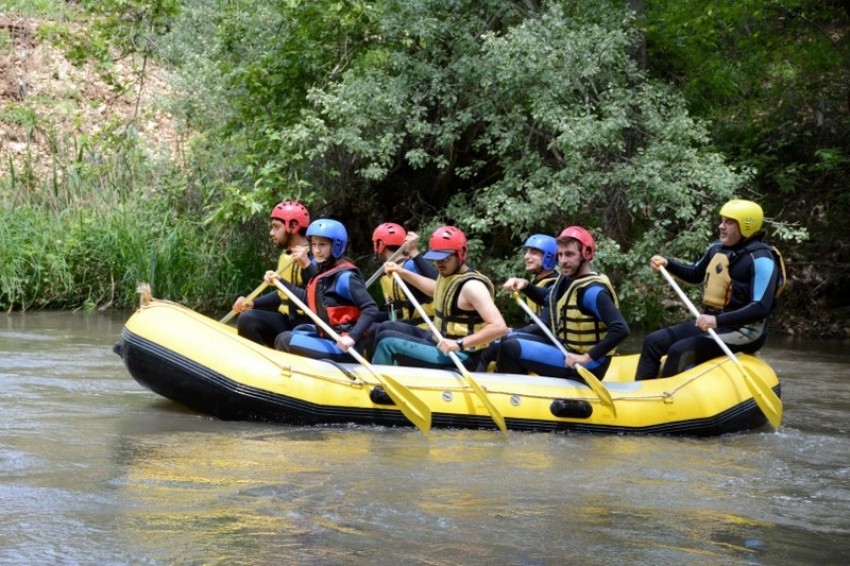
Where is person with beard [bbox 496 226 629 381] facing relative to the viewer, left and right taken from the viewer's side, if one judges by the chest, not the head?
facing the viewer and to the left of the viewer

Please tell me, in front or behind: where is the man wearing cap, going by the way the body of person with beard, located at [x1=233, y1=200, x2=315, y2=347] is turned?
behind

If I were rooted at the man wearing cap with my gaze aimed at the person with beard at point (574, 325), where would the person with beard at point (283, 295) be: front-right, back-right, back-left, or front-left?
back-left

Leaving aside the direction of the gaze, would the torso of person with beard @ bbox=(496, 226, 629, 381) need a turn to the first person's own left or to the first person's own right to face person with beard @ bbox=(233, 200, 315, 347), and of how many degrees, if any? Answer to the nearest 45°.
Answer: approximately 45° to the first person's own right

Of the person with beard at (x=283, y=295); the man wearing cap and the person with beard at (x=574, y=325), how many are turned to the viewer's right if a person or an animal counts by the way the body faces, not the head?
0

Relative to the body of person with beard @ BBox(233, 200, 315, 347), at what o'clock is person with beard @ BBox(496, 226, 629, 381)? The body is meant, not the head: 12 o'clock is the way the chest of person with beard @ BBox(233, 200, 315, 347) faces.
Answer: person with beard @ BBox(496, 226, 629, 381) is roughly at 7 o'clock from person with beard @ BBox(233, 200, 315, 347).

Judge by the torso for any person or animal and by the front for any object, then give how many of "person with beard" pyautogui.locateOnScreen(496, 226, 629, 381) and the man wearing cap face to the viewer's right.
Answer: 0

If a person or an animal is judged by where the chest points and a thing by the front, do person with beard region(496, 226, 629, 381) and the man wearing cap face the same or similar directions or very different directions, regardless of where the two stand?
same or similar directions

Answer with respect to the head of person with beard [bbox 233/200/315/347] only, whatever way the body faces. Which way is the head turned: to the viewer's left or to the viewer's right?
to the viewer's left

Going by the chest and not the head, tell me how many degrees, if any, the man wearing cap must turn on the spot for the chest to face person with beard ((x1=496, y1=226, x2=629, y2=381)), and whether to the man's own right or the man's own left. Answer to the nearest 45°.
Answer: approximately 135° to the man's own left

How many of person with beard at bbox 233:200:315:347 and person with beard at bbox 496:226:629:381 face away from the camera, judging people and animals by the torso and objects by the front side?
0

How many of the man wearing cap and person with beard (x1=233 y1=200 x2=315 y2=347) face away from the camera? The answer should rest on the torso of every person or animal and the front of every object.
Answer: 0

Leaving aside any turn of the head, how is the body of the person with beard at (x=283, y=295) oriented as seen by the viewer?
to the viewer's left
